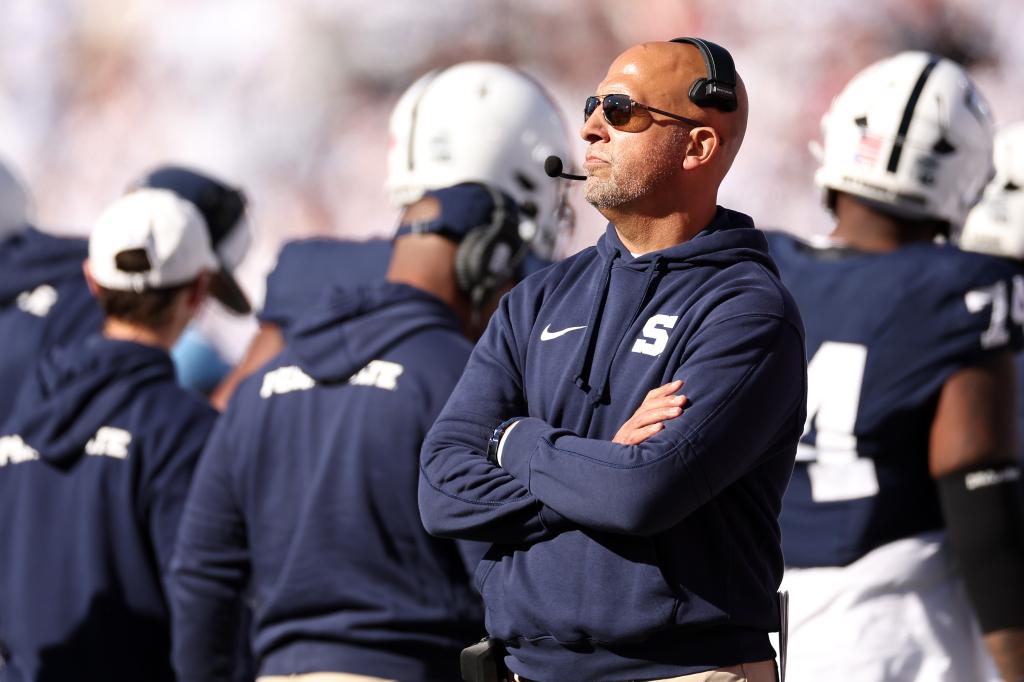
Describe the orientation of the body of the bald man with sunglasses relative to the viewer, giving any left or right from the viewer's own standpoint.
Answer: facing the viewer and to the left of the viewer
